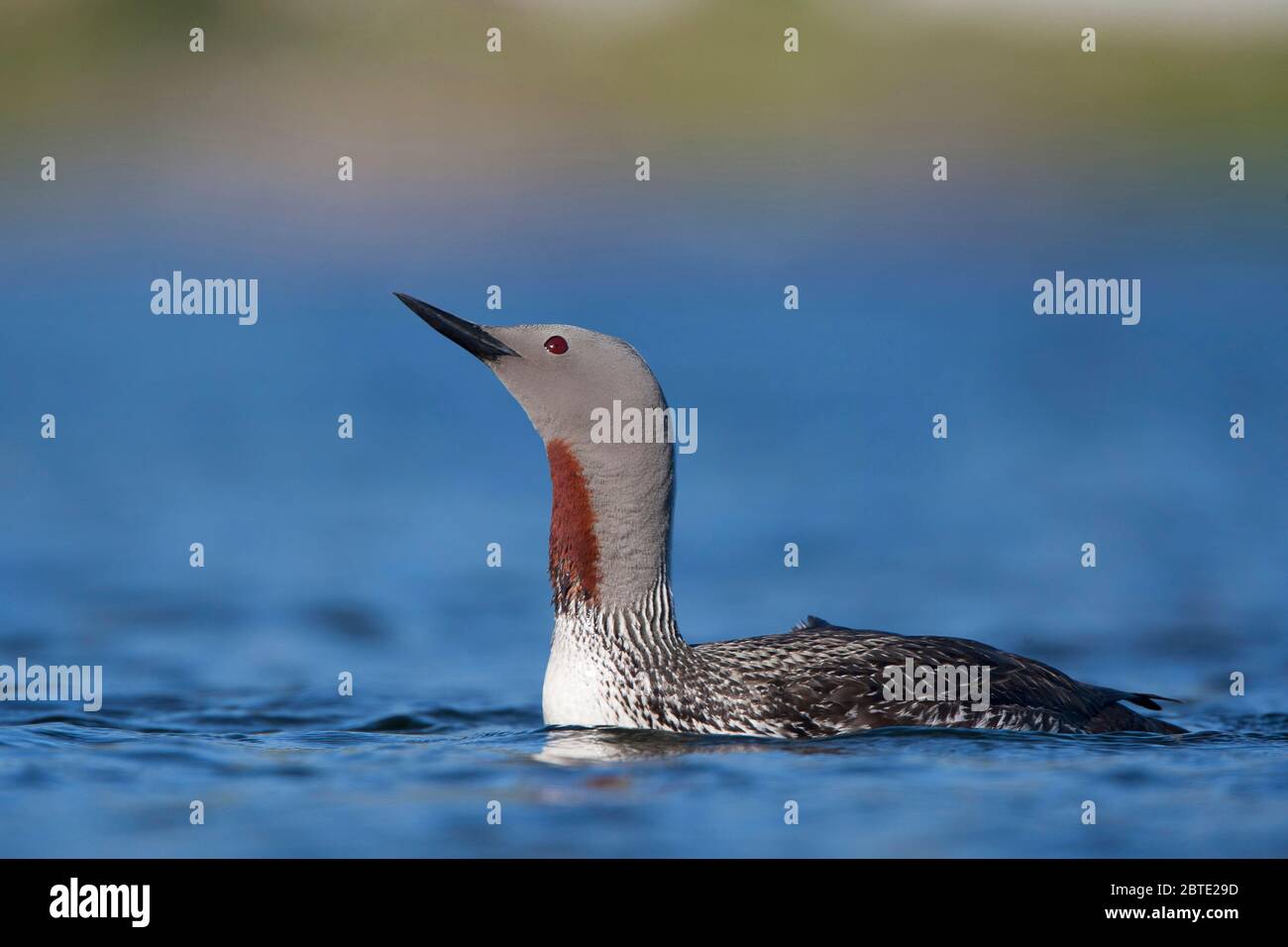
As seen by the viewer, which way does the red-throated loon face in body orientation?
to the viewer's left
